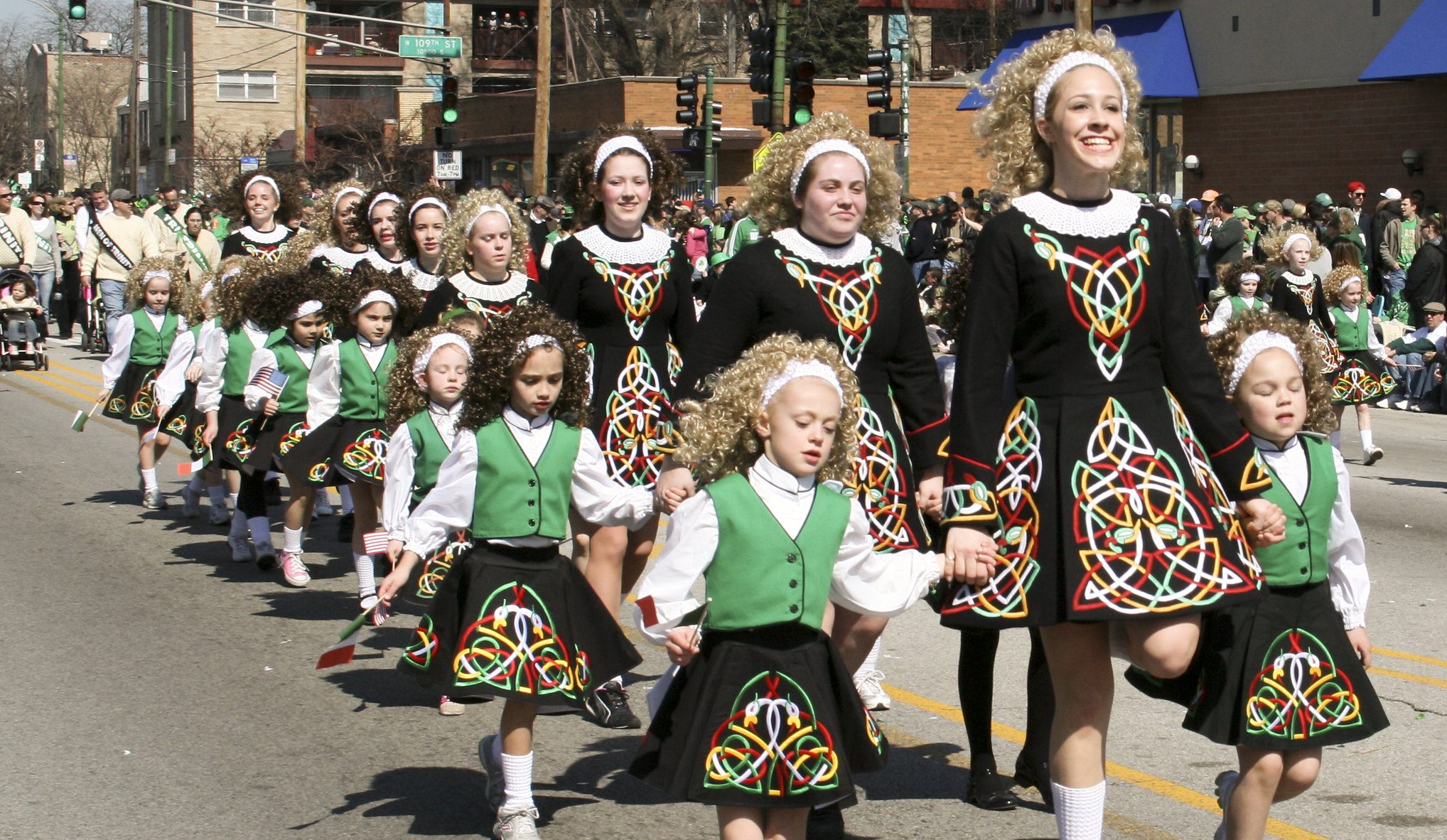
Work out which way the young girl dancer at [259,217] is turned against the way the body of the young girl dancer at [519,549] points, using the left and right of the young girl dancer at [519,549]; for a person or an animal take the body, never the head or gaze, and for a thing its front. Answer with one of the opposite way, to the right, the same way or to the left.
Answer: the same way

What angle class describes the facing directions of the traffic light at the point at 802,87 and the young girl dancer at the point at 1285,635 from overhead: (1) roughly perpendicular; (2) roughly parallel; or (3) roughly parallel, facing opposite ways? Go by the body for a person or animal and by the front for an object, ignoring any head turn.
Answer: roughly parallel

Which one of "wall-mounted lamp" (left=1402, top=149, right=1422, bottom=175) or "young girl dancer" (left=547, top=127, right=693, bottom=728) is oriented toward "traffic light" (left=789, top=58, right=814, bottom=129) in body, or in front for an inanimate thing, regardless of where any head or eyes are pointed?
the wall-mounted lamp

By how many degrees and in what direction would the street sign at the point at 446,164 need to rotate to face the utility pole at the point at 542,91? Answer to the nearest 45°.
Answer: approximately 45° to its left

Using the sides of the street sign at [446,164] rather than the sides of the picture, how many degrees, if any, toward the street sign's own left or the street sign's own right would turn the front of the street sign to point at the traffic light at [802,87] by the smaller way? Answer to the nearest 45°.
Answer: approximately 45° to the street sign's own left

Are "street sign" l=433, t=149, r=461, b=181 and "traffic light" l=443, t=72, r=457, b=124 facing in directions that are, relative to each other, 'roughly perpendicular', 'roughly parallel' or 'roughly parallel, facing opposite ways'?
roughly parallel

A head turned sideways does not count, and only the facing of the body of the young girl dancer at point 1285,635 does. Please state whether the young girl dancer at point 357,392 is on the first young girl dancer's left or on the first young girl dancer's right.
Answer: on the first young girl dancer's right

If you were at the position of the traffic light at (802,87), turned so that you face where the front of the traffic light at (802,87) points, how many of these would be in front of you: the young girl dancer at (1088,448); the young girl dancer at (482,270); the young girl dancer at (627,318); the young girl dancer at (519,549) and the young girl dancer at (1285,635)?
5

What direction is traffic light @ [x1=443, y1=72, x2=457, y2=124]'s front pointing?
toward the camera

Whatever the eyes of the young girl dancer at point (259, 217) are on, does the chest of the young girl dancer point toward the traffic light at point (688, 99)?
no

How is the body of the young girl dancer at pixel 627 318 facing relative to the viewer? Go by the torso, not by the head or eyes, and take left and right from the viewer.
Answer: facing the viewer

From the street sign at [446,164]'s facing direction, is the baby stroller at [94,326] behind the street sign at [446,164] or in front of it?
in front

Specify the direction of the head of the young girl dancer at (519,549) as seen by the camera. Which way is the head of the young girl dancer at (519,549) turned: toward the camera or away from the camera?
toward the camera

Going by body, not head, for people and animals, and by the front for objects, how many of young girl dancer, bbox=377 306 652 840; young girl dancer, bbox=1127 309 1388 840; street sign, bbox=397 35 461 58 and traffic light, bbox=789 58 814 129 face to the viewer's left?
0

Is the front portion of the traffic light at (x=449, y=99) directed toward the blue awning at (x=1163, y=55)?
no

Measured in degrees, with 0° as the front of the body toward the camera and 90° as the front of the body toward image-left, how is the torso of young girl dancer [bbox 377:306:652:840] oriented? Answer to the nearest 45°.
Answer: approximately 0°

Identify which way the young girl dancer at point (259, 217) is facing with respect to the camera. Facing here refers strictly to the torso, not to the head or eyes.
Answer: toward the camera

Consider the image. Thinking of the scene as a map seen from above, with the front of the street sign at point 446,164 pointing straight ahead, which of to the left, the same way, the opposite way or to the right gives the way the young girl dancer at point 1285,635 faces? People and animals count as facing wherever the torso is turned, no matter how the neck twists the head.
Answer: the same way

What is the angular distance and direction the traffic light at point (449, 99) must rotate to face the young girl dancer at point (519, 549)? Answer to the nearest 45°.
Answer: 0° — it already faces them
